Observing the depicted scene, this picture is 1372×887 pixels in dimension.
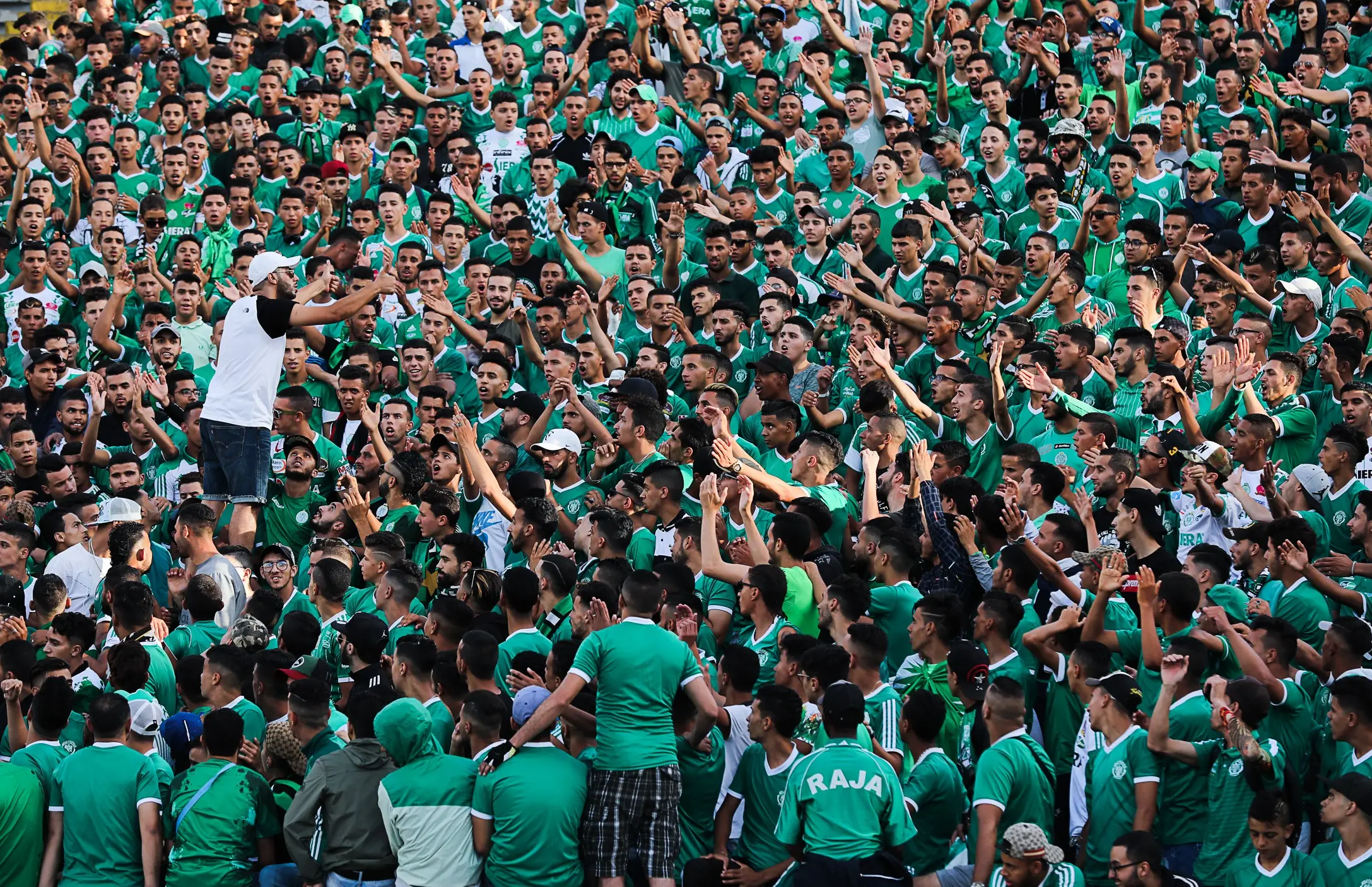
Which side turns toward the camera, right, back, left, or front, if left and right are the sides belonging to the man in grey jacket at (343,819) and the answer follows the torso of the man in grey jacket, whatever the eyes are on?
back

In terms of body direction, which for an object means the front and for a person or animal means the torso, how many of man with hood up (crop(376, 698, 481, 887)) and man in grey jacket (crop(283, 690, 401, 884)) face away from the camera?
2

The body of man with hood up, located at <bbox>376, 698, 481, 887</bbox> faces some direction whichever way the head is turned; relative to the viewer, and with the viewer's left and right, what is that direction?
facing away from the viewer
